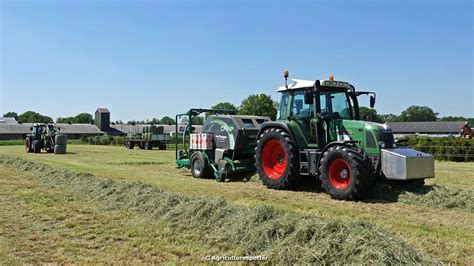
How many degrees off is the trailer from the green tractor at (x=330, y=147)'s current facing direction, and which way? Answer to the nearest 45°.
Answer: approximately 180°

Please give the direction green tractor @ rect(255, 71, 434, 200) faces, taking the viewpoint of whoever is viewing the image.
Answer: facing the viewer and to the right of the viewer

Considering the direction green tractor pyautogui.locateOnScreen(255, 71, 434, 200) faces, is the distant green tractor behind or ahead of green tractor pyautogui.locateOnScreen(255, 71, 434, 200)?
behind

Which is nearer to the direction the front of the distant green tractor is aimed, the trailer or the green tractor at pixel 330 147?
the green tractor
